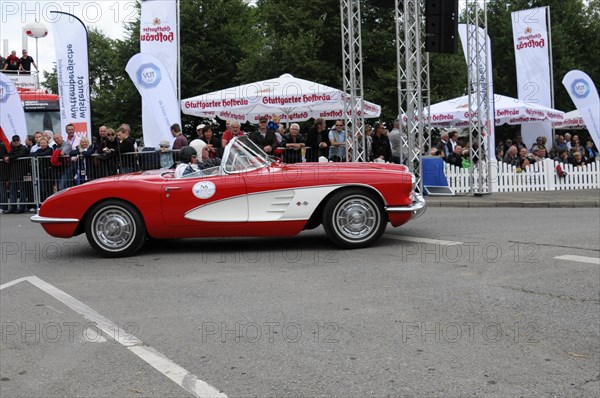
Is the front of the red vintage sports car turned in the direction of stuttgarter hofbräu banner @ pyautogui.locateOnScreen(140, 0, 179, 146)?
no

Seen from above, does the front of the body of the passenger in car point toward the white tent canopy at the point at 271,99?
no

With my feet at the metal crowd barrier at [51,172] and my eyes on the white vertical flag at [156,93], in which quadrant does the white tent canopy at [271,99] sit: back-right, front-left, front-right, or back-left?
front-right
